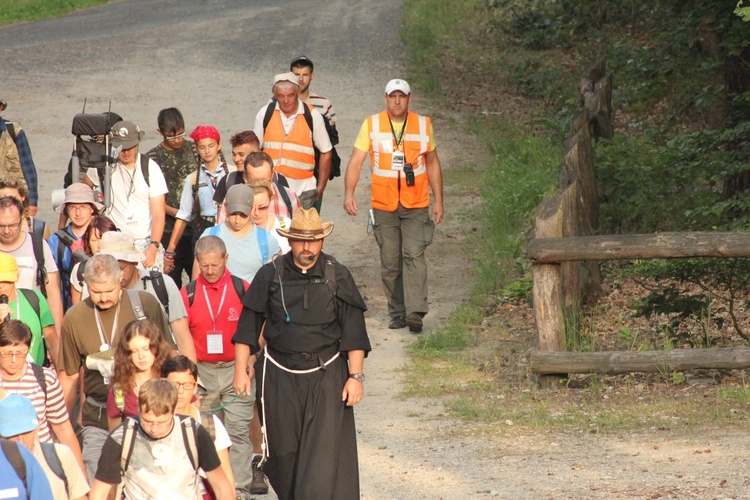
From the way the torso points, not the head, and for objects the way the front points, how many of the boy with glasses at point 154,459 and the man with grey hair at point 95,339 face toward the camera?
2

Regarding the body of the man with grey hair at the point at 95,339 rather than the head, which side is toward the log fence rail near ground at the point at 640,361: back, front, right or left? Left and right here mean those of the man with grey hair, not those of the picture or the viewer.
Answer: left

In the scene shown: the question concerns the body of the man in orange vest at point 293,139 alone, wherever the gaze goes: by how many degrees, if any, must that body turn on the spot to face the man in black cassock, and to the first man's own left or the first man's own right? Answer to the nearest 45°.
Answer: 0° — they already face them

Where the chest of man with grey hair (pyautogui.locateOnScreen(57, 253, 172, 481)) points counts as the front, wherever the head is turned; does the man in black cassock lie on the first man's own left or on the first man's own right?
on the first man's own left

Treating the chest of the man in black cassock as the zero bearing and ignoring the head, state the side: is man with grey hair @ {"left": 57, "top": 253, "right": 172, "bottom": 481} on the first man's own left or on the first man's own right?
on the first man's own right

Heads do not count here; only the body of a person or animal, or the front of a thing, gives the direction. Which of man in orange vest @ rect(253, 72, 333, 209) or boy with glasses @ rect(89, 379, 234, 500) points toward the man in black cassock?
the man in orange vest
